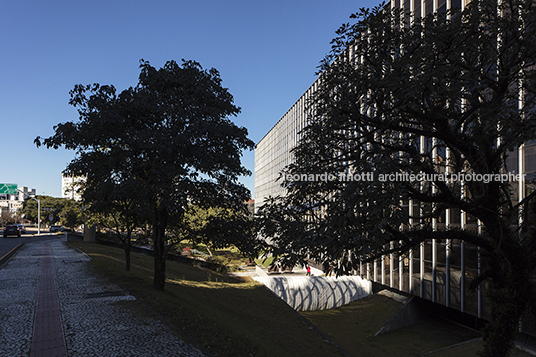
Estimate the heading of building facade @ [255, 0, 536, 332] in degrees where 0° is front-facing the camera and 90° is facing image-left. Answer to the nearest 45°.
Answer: approximately 45°

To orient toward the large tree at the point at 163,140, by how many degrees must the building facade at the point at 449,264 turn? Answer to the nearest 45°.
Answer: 0° — it already faces it

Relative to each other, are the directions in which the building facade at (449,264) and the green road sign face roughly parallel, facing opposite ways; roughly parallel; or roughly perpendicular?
roughly perpendicular

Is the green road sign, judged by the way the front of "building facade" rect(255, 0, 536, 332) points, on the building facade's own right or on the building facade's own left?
on the building facade's own right

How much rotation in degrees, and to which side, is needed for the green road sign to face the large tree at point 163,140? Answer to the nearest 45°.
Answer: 0° — it already faces it

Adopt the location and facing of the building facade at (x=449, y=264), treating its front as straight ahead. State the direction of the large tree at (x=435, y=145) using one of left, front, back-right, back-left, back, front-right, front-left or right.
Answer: front-left

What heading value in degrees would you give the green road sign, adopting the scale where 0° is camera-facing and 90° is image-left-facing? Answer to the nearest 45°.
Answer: approximately 0°

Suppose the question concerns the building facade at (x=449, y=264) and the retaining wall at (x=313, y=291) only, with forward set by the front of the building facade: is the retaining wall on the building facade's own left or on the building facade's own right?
on the building facade's own right
